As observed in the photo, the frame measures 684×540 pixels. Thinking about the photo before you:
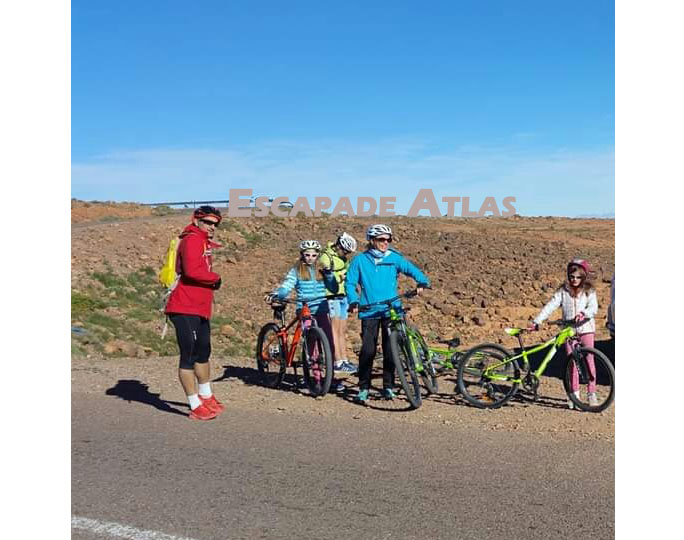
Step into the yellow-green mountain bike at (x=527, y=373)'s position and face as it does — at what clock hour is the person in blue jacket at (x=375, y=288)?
The person in blue jacket is roughly at 6 o'clock from the yellow-green mountain bike.

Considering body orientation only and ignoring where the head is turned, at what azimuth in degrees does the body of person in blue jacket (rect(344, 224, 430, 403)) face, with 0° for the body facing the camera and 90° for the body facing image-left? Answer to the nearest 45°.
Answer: approximately 0°

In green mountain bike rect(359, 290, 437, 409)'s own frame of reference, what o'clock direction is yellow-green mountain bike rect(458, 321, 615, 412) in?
The yellow-green mountain bike is roughly at 9 o'clock from the green mountain bike.

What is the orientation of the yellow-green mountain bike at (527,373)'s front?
to the viewer's right

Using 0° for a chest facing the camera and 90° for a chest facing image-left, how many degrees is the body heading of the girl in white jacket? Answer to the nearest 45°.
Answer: approximately 45°

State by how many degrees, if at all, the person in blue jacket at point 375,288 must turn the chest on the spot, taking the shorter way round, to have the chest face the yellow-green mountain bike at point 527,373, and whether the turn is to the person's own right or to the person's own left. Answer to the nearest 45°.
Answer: approximately 90° to the person's own left

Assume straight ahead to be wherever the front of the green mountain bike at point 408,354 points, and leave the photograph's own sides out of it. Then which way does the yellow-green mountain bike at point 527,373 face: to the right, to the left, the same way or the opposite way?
to the left

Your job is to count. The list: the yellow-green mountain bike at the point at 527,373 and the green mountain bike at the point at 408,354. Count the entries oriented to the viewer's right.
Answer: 1

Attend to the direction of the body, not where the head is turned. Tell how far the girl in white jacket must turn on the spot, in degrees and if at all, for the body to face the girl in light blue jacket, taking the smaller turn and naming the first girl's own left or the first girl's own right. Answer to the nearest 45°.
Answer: approximately 45° to the first girl's own right
